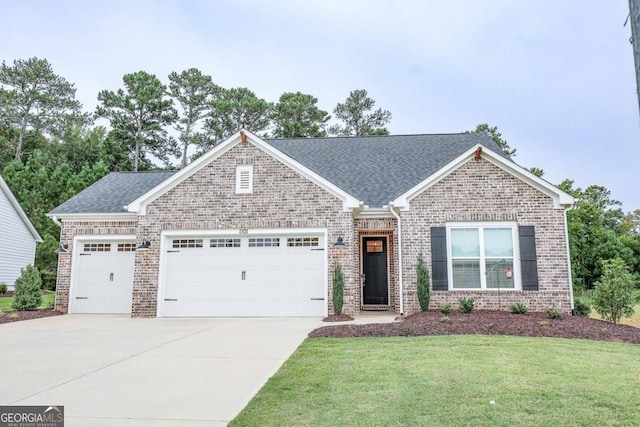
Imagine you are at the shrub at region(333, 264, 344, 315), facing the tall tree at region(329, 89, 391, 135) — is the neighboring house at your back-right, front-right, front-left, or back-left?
front-left

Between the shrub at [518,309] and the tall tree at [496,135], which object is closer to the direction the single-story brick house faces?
the shrub

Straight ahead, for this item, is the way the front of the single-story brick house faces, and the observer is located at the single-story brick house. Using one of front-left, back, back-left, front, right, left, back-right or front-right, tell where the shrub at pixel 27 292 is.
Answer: right

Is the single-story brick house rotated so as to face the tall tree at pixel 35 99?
no

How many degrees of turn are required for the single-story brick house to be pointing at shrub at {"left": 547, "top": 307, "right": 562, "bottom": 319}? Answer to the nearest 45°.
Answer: approximately 90° to its left

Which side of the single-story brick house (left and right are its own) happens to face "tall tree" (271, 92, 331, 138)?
back

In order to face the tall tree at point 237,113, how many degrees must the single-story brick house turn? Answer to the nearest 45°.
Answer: approximately 180°

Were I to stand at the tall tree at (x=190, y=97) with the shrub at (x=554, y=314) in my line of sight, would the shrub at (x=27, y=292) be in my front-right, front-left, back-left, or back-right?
front-right

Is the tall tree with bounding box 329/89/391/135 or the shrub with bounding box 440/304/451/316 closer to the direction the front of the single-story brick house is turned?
the shrub

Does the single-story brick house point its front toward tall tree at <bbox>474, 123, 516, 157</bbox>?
no

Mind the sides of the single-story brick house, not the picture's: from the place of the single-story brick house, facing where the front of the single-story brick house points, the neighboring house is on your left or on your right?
on your right

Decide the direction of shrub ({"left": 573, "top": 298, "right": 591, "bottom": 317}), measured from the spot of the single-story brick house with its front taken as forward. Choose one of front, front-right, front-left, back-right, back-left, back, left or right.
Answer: left

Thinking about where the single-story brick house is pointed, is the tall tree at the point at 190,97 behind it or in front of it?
behind

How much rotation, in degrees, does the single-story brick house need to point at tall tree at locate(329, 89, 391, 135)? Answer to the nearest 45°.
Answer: approximately 180°

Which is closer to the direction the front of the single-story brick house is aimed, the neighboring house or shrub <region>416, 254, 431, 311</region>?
the shrub

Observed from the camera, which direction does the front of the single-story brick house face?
facing the viewer

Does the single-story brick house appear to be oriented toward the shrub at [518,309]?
no
